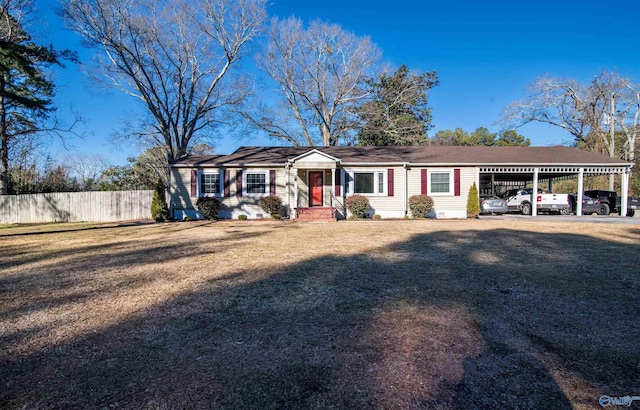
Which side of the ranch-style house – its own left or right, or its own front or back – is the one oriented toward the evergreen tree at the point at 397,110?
back

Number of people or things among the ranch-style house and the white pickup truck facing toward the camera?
1

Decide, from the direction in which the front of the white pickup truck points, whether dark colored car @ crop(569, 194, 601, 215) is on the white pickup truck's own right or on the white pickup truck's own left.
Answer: on the white pickup truck's own right

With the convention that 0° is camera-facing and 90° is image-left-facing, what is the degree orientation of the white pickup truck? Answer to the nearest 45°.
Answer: approximately 135°

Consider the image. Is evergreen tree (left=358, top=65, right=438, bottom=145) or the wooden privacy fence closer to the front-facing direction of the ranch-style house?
the wooden privacy fence

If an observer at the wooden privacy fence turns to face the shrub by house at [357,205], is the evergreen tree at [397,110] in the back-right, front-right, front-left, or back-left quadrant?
front-left

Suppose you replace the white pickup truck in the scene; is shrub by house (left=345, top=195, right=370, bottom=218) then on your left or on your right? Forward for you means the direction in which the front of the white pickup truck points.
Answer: on your left

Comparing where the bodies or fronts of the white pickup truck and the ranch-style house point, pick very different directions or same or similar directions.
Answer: very different directions

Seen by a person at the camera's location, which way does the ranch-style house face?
facing the viewer

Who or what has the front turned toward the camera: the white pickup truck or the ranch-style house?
the ranch-style house
